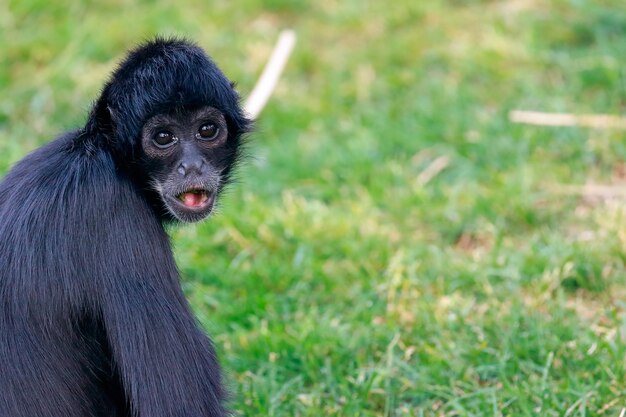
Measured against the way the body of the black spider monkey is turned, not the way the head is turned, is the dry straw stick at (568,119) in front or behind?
in front
